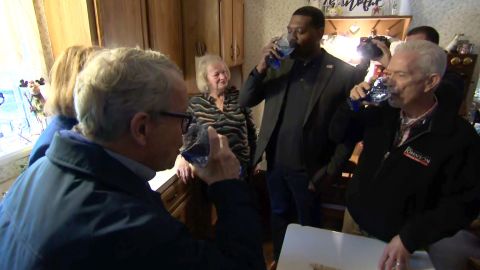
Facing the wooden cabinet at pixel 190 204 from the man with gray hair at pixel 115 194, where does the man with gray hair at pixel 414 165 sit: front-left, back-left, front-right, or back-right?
front-right

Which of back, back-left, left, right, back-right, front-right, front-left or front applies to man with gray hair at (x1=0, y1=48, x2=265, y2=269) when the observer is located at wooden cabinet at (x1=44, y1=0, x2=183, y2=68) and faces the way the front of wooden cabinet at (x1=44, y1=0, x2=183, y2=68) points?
front

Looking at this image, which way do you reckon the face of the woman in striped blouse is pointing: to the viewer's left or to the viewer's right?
to the viewer's right

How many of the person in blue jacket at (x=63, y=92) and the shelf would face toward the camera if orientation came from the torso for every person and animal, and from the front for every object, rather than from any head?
1

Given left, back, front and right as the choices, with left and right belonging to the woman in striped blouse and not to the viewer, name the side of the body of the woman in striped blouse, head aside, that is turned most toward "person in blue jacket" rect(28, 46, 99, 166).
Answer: right

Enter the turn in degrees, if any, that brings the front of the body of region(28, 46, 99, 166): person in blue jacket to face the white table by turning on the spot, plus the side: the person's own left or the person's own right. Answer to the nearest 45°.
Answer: approximately 90° to the person's own right

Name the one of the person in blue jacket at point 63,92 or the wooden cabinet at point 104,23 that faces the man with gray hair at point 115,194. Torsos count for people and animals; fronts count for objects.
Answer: the wooden cabinet

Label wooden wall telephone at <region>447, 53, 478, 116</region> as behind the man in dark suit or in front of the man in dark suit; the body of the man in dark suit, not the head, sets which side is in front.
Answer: behind

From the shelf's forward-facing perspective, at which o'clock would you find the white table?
The white table is roughly at 12 o'clock from the shelf.

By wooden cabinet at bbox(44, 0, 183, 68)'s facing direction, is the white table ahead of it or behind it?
ahead

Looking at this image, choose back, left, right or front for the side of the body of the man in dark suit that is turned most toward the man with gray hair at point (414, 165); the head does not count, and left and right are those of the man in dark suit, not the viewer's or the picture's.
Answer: left

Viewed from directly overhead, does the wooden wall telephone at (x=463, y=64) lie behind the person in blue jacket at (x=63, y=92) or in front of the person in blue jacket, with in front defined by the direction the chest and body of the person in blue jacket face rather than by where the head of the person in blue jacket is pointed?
in front

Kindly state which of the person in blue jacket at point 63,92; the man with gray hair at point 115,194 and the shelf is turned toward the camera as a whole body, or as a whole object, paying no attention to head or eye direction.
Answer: the shelf

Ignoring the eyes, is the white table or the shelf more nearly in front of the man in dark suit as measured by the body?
the white table

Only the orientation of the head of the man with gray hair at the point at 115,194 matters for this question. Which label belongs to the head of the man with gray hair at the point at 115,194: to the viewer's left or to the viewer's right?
to the viewer's right

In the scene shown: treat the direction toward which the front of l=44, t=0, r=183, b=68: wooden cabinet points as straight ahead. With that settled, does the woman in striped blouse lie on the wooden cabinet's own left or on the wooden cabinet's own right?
on the wooden cabinet's own left

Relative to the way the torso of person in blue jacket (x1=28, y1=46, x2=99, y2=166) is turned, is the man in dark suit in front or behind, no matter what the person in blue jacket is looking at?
in front

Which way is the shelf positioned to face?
toward the camera

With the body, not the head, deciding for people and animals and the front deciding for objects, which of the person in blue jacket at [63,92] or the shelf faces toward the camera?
the shelf
